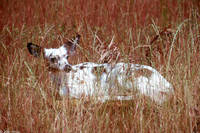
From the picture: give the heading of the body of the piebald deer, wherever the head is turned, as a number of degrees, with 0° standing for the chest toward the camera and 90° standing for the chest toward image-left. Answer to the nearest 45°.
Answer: approximately 90°
